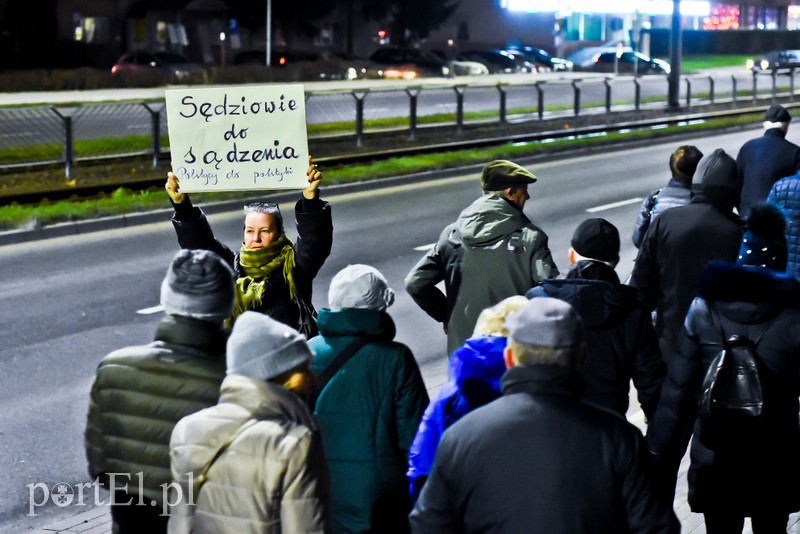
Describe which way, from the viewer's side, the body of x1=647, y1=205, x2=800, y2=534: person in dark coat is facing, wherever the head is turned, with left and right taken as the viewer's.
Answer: facing away from the viewer

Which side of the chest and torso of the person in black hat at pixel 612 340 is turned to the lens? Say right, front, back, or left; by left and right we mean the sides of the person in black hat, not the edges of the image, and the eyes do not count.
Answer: back

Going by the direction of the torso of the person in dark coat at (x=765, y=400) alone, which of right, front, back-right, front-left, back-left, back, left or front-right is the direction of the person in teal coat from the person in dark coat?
back-left

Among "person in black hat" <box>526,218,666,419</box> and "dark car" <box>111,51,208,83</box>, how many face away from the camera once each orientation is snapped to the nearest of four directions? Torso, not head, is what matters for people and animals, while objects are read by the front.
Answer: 1

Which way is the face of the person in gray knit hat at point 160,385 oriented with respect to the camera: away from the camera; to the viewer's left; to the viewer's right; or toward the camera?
away from the camera

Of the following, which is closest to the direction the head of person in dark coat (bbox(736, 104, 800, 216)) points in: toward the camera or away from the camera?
away from the camera

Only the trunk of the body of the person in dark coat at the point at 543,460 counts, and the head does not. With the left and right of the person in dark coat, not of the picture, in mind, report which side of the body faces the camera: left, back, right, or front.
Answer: back

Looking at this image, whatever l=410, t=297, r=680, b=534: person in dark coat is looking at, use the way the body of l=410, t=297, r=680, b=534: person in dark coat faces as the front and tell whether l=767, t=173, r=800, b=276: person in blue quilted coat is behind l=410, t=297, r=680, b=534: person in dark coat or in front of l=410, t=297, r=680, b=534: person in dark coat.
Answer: in front

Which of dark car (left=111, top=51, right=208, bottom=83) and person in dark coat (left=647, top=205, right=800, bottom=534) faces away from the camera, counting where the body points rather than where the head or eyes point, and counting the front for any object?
the person in dark coat

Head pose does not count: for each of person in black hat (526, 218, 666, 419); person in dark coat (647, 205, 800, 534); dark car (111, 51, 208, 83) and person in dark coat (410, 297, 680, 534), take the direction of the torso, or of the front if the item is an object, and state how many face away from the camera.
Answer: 3

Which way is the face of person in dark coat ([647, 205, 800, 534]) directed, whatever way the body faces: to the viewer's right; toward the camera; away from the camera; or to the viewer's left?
away from the camera

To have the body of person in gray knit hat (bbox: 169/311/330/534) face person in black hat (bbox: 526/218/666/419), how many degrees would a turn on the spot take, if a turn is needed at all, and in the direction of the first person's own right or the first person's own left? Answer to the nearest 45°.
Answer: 0° — they already face them
